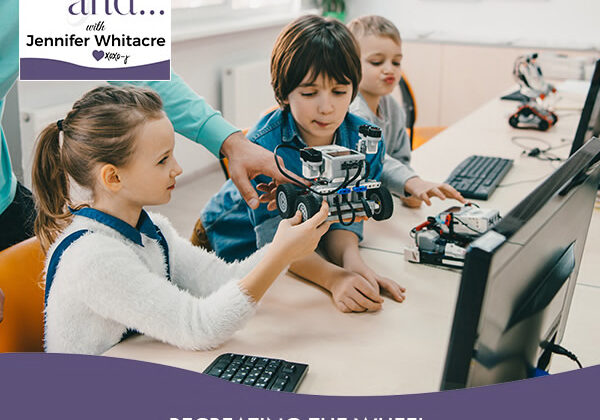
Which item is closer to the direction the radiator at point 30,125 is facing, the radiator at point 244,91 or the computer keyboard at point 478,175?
the computer keyboard

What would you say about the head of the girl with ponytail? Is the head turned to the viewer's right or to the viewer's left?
to the viewer's right

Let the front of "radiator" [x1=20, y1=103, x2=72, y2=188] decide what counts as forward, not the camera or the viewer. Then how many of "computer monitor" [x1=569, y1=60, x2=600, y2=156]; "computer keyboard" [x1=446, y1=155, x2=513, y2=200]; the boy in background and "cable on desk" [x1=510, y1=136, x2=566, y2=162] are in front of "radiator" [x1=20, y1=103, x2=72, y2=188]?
4

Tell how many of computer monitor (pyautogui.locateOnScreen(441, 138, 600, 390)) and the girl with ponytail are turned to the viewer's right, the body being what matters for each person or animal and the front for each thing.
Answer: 1

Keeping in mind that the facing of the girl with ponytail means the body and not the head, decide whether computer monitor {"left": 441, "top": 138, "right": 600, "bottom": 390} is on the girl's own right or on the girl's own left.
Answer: on the girl's own right

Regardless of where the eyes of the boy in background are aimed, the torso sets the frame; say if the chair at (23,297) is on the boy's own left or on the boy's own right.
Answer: on the boy's own right

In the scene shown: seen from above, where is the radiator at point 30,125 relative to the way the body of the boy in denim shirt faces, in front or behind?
behind

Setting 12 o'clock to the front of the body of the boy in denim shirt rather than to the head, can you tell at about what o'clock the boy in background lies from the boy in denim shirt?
The boy in background is roughly at 8 o'clock from the boy in denim shirt.
